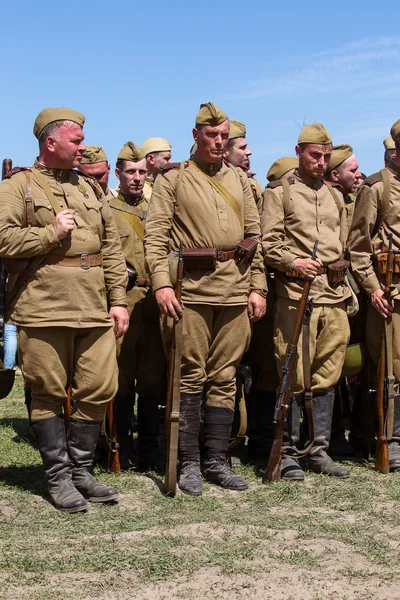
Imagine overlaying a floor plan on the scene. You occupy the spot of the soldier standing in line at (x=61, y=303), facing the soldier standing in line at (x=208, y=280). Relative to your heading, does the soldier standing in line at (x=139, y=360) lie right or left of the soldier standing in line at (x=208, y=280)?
left

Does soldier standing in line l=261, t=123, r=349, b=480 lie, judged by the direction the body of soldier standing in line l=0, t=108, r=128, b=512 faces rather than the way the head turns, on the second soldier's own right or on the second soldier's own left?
on the second soldier's own left

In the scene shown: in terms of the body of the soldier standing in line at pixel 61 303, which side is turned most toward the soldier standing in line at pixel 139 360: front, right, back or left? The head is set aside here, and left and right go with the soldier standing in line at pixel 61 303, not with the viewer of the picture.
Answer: left

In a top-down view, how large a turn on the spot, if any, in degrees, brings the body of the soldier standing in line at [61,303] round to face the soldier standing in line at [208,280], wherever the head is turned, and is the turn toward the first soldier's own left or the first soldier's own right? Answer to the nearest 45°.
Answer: approximately 45° to the first soldier's own left

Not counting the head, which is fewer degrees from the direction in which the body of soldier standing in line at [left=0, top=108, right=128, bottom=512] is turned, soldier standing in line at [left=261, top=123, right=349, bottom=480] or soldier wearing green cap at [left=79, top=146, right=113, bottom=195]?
the soldier standing in line

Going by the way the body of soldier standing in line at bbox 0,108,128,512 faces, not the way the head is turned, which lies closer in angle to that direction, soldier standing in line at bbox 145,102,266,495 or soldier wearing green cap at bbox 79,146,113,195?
the soldier standing in line

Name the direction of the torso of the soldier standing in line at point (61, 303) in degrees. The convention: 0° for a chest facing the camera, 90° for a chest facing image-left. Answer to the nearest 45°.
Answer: approximately 315°

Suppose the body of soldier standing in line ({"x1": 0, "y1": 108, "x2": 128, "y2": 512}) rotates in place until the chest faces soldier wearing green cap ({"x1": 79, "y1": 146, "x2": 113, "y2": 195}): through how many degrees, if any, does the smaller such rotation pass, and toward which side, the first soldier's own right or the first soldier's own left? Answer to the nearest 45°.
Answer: approximately 135° to the first soldier's own left
